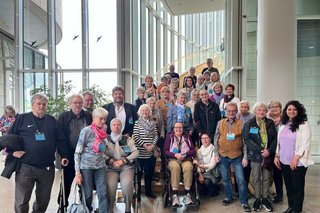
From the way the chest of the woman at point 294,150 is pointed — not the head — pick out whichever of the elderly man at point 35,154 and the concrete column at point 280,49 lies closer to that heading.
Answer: the elderly man

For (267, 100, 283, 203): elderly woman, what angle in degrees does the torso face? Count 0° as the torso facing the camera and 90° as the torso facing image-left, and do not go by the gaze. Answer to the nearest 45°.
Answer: approximately 0°

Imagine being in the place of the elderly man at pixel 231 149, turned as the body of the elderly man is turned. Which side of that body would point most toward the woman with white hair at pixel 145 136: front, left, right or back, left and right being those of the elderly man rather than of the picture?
right

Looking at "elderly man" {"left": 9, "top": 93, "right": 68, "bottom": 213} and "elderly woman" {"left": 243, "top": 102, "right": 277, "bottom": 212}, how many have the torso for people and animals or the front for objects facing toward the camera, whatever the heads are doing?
2

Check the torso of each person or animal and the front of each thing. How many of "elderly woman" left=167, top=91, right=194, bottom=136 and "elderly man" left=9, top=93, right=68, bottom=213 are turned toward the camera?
2

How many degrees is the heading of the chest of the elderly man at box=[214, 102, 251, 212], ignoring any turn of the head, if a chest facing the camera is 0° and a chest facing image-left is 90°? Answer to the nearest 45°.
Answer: approximately 0°

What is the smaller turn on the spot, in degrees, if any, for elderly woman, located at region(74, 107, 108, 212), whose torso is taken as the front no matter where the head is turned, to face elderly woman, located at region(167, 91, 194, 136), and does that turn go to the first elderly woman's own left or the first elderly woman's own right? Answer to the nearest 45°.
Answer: approximately 90° to the first elderly woman's own left

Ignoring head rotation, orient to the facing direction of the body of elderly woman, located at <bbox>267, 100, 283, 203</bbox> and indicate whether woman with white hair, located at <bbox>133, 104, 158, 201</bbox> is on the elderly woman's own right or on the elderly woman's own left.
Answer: on the elderly woman's own right

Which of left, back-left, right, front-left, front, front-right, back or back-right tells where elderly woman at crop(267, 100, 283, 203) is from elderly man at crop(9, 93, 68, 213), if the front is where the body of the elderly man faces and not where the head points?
left

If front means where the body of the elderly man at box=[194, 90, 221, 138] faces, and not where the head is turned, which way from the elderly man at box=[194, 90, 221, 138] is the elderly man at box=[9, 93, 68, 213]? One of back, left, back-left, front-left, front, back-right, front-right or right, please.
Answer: front-right

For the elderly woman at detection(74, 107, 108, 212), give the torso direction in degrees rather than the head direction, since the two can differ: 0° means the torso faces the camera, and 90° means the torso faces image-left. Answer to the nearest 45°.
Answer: approximately 315°

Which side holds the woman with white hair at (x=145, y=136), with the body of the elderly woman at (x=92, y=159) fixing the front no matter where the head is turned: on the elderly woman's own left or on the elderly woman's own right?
on the elderly woman's own left
